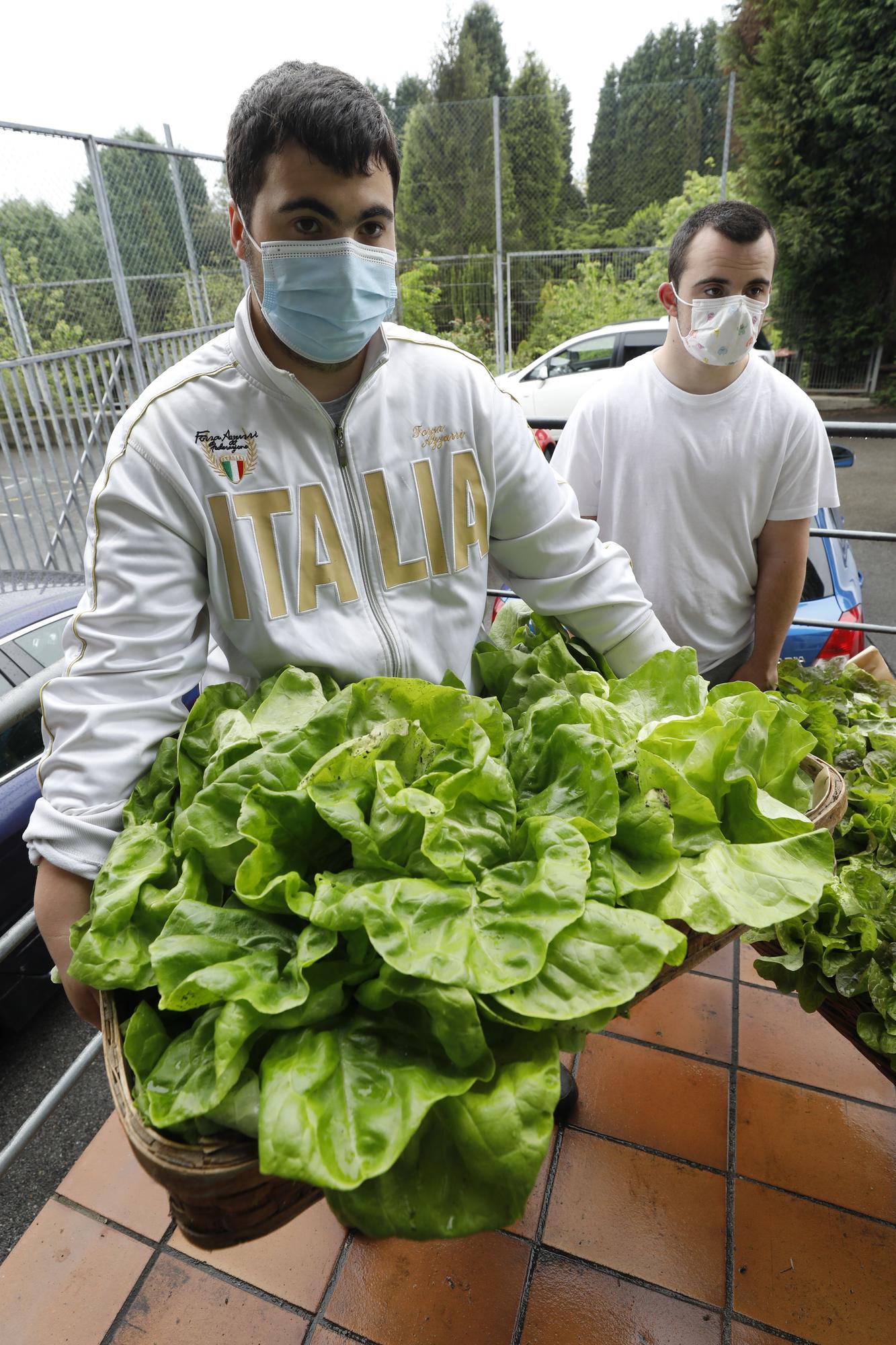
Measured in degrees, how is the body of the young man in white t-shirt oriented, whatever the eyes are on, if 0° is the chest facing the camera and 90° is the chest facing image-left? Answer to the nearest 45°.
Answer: approximately 0°

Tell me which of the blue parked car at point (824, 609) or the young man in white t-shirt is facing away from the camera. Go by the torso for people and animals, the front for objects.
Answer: the blue parked car

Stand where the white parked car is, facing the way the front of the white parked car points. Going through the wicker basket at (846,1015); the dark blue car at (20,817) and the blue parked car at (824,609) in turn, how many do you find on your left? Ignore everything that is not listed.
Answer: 3

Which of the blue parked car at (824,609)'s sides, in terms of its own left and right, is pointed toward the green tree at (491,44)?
front

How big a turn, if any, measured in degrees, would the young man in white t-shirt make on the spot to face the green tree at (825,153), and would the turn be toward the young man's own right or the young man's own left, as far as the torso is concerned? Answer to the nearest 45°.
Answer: approximately 180°

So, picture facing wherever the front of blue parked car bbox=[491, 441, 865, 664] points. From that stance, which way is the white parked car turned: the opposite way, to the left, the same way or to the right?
to the left

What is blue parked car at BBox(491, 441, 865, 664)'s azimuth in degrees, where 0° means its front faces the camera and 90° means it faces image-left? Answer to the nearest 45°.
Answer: approximately 180°

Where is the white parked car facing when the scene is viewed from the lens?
facing to the left of the viewer

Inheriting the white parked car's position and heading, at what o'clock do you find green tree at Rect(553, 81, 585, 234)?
The green tree is roughly at 3 o'clock from the white parked car.

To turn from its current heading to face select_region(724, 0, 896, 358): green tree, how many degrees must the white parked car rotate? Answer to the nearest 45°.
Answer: approximately 135° to its right

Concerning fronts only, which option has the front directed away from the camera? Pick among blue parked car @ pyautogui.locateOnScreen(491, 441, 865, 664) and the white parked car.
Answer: the blue parked car

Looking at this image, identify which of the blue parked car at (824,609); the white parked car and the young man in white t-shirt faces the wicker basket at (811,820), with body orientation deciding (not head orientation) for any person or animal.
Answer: the young man in white t-shirt

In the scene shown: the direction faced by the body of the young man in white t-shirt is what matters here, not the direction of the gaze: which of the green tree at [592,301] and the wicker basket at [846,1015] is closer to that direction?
the wicker basket

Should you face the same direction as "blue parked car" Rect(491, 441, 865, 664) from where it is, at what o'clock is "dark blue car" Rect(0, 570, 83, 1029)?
The dark blue car is roughly at 8 o'clock from the blue parked car.

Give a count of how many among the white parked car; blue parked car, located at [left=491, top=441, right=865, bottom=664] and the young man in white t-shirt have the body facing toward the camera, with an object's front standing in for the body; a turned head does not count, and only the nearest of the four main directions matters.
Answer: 1
